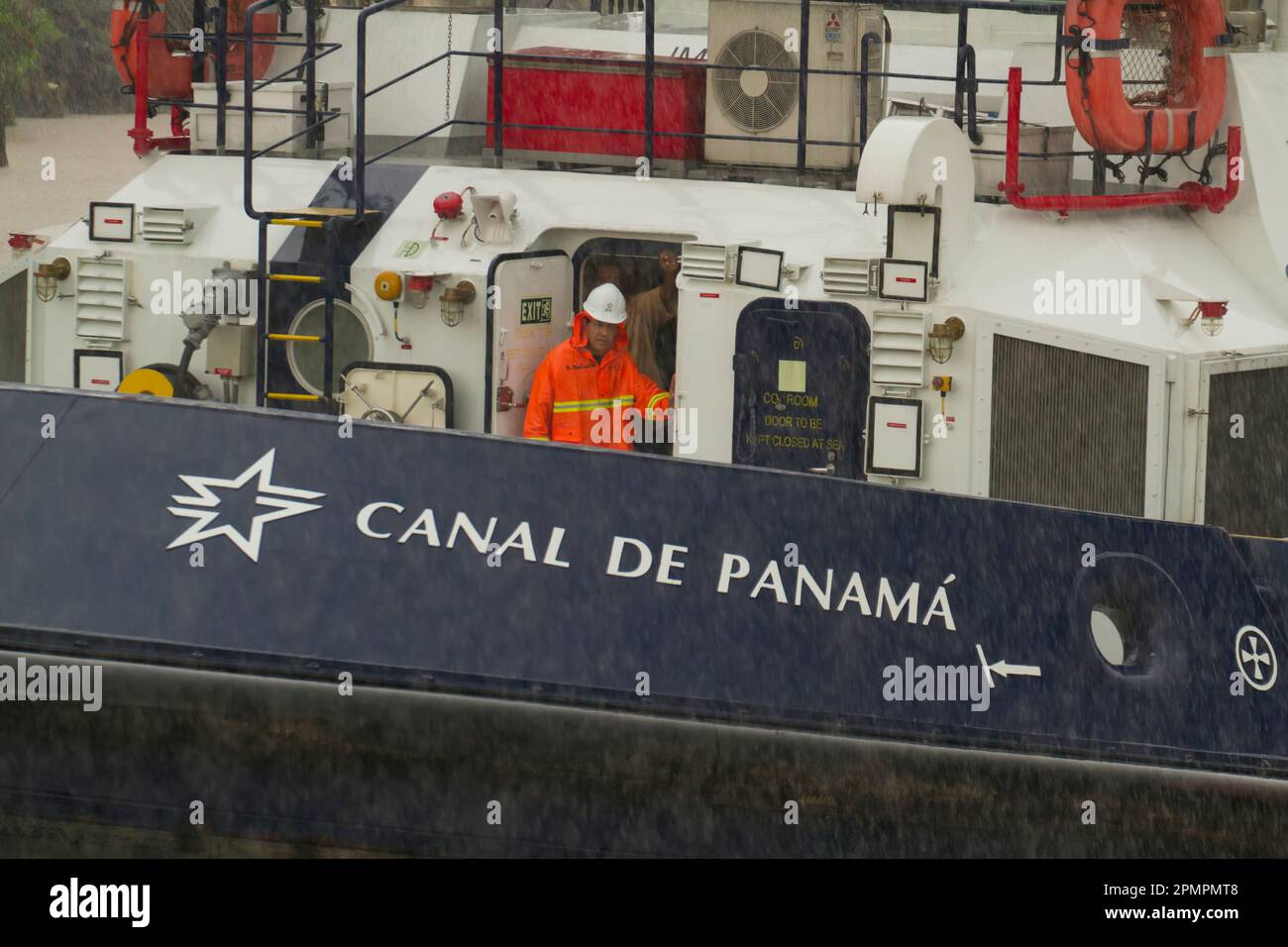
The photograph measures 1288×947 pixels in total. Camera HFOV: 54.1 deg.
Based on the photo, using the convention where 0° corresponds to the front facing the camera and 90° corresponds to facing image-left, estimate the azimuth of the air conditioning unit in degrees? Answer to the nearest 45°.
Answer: approximately 45°

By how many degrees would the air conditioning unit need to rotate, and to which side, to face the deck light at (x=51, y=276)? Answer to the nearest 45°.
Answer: approximately 45° to its right

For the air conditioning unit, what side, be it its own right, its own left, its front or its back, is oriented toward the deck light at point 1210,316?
left

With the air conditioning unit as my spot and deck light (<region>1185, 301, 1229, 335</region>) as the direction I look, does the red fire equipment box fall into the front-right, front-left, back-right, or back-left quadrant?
back-right
